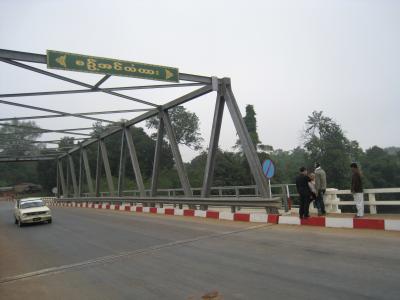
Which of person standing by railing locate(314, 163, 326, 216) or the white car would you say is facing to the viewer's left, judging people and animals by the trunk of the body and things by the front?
the person standing by railing

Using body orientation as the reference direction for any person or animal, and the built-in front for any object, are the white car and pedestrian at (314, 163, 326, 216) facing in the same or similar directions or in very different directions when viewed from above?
very different directions

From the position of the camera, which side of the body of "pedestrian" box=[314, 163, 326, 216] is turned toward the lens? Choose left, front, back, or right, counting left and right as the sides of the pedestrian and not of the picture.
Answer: left

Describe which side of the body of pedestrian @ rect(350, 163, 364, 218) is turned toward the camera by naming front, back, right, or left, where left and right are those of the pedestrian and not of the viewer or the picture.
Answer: left

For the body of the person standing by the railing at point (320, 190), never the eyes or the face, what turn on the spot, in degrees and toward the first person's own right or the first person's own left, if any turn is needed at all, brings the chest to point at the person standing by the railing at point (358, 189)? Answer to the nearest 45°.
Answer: approximately 135° to the first person's own left

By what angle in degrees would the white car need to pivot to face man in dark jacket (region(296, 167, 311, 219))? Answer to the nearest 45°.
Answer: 0° — it already faces them
